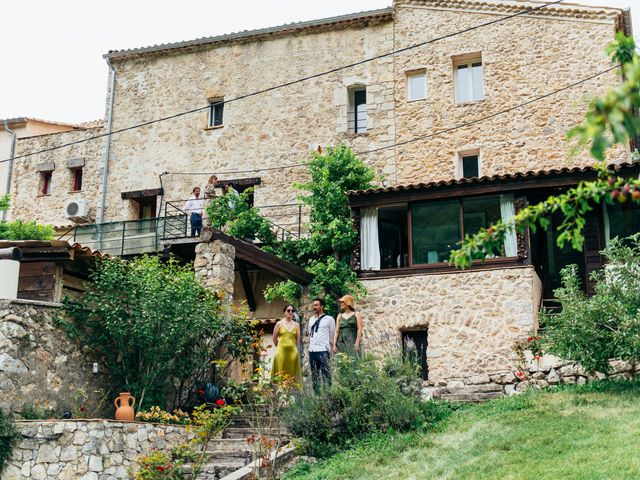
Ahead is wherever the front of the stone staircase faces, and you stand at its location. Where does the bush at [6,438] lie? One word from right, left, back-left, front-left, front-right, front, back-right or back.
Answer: right

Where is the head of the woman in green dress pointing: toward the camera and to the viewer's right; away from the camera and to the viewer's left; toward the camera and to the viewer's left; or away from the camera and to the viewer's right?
toward the camera and to the viewer's left

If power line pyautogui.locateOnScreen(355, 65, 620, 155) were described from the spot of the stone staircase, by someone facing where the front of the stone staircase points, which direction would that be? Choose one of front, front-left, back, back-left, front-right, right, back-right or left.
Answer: back-left

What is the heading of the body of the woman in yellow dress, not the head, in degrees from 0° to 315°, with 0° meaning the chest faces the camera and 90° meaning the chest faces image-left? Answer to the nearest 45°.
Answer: approximately 0°

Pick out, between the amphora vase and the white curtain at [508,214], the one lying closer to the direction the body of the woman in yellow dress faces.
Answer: the amphora vase

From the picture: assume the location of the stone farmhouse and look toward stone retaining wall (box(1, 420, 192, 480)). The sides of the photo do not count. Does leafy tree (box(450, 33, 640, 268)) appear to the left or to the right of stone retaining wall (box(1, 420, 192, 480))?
left

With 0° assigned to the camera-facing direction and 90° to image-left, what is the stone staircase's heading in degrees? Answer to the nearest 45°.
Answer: approximately 0°

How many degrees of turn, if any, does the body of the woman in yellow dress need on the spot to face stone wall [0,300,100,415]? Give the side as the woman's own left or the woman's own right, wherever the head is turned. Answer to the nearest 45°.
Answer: approximately 90° to the woman's own right

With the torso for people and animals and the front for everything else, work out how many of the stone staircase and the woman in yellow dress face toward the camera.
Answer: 2
